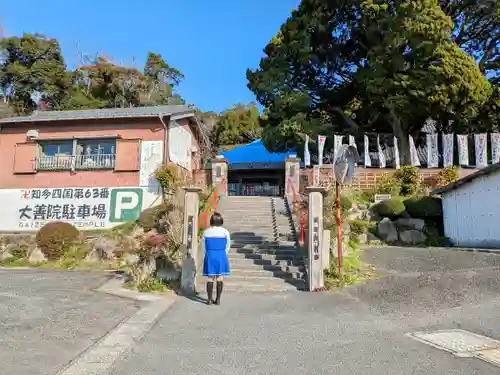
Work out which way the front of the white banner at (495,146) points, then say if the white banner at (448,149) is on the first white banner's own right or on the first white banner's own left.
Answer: on the first white banner's own right

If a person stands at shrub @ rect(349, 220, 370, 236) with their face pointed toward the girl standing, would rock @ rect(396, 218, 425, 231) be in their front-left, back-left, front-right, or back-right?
back-left

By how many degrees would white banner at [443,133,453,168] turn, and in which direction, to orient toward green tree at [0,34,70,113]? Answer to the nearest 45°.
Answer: approximately 90° to its right

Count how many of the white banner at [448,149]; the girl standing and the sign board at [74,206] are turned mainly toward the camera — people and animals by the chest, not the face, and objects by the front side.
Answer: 2

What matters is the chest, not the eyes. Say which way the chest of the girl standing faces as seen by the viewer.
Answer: away from the camera

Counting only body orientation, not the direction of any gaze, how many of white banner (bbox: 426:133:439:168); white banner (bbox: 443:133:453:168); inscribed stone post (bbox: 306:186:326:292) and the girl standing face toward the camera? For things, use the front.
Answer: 3

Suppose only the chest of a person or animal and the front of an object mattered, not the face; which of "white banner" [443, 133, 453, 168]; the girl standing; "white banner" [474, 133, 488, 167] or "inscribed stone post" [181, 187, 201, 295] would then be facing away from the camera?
the girl standing

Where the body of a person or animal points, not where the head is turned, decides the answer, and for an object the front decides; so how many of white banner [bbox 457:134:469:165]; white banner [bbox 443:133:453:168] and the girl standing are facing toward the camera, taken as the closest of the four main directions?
2
